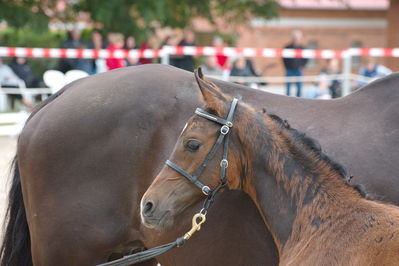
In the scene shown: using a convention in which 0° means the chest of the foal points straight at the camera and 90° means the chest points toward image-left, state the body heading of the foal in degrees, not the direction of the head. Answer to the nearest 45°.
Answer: approximately 90°

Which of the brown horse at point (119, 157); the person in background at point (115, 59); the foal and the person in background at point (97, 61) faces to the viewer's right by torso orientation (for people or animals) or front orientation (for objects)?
the brown horse

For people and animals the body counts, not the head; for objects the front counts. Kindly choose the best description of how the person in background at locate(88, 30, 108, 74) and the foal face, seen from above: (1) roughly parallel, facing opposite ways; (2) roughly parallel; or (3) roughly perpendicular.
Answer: roughly perpendicular

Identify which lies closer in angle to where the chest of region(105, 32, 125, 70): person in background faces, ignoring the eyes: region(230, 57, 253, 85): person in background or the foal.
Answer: the foal

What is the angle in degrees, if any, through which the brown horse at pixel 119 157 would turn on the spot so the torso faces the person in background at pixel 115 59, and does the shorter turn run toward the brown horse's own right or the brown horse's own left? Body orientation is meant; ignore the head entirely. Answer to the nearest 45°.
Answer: approximately 90° to the brown horse's own left

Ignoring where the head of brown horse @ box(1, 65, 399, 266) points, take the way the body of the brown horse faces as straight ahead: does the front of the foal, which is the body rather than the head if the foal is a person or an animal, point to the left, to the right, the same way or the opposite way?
the opposite way

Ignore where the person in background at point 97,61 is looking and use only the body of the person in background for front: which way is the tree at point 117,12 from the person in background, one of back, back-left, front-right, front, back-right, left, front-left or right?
back

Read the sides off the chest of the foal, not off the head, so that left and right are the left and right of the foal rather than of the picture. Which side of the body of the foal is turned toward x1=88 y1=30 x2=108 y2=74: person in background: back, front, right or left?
right

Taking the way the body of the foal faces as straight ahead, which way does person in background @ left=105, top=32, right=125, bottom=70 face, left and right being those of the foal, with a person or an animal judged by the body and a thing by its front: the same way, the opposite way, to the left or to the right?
to the left

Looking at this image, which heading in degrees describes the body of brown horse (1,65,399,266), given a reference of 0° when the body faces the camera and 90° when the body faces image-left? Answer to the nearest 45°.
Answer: approximately 270°
